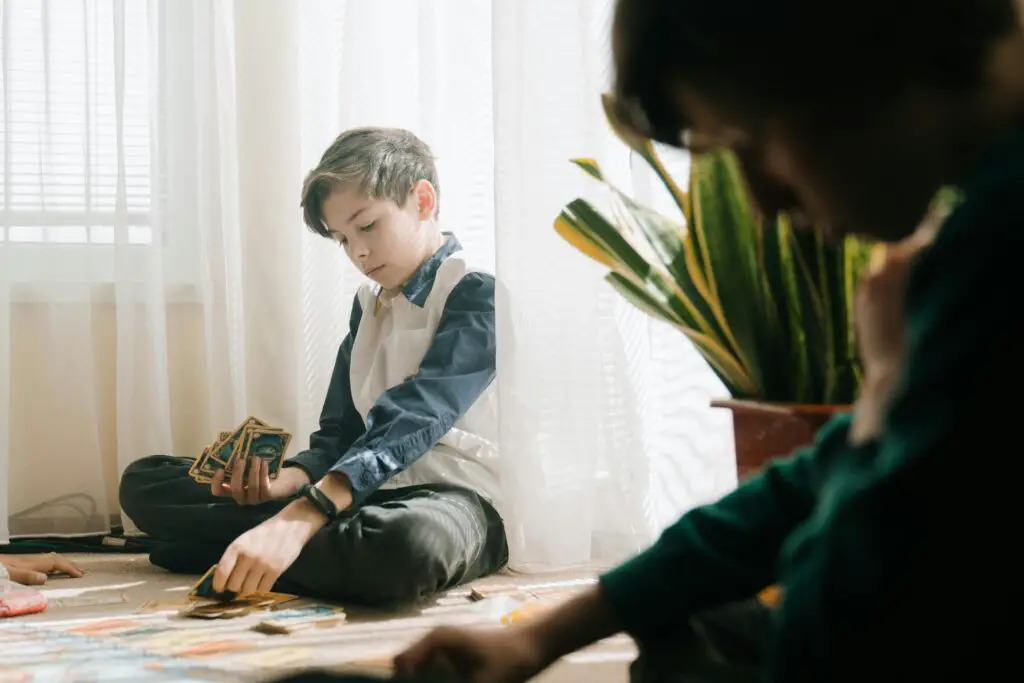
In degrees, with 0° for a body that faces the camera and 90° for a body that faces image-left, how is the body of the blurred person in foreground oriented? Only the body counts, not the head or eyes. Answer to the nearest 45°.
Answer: approximately 90°

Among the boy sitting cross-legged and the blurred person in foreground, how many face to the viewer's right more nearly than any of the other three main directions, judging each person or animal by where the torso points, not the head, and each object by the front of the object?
0

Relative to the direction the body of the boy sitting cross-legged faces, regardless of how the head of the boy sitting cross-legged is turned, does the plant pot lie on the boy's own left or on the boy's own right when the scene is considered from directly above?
on the boy's own left

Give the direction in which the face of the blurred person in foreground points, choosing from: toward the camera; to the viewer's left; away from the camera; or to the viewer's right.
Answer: to the viewer's left

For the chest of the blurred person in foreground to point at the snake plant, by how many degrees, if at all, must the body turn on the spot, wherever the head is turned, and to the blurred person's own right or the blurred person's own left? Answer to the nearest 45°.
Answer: approximately 90° to the blurred person's own right

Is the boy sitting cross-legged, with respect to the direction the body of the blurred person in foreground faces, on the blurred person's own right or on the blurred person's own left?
on the blurred person's own right

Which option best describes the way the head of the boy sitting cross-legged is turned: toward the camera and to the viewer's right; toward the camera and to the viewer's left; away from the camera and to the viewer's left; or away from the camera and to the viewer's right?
toward the camera and to the viewer's left

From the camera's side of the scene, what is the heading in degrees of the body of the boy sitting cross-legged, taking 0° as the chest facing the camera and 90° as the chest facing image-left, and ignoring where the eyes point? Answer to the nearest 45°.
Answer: approximately 45°
